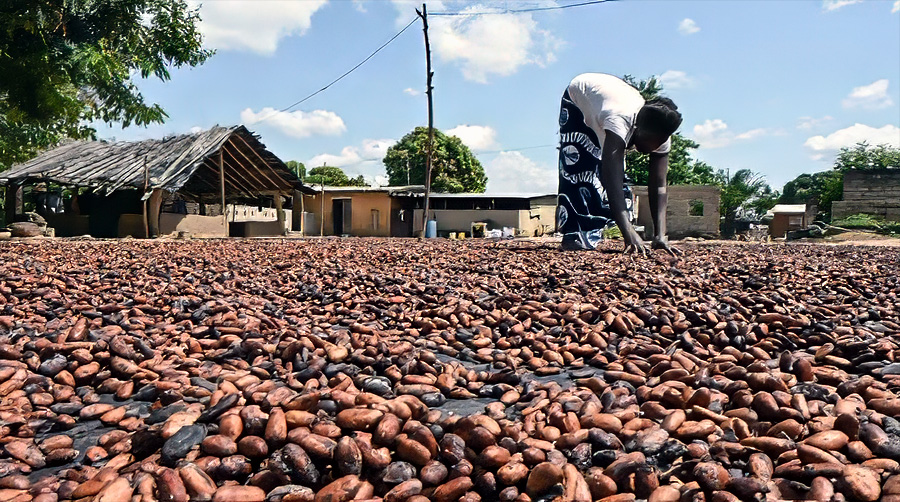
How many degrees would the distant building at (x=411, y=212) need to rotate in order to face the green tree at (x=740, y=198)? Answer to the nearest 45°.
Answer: approximately 135° to its left

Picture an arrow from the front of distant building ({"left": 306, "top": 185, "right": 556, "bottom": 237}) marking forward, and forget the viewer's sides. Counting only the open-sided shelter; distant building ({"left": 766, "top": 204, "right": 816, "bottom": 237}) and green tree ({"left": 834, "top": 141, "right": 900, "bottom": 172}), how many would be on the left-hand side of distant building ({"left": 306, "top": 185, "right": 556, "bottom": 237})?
2

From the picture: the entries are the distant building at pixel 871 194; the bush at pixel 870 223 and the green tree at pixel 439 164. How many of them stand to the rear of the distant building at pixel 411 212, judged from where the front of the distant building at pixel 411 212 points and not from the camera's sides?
1

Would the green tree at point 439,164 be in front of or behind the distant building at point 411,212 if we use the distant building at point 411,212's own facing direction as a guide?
behind

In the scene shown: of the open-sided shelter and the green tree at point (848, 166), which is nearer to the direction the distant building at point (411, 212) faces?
the open-sided shelter

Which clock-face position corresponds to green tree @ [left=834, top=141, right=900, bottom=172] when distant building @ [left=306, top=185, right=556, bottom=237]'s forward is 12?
The green tree is roughly at 9 o'clock from the distant building.

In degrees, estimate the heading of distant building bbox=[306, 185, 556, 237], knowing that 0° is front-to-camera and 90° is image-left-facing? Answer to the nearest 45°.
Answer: approximately 0°

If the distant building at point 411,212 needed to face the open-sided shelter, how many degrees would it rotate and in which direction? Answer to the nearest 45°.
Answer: approximately 45° to its right

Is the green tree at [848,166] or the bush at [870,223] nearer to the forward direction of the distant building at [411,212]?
the bush

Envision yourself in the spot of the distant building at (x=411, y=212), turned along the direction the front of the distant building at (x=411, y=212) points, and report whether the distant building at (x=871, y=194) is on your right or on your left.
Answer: on your left

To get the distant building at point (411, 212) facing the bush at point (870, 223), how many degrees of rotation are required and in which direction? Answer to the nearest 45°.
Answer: approximately 45° to its left

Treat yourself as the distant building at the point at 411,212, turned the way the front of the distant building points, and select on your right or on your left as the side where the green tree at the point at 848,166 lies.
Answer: on your left

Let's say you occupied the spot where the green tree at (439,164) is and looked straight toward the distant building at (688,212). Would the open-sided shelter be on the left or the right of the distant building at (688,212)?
right
